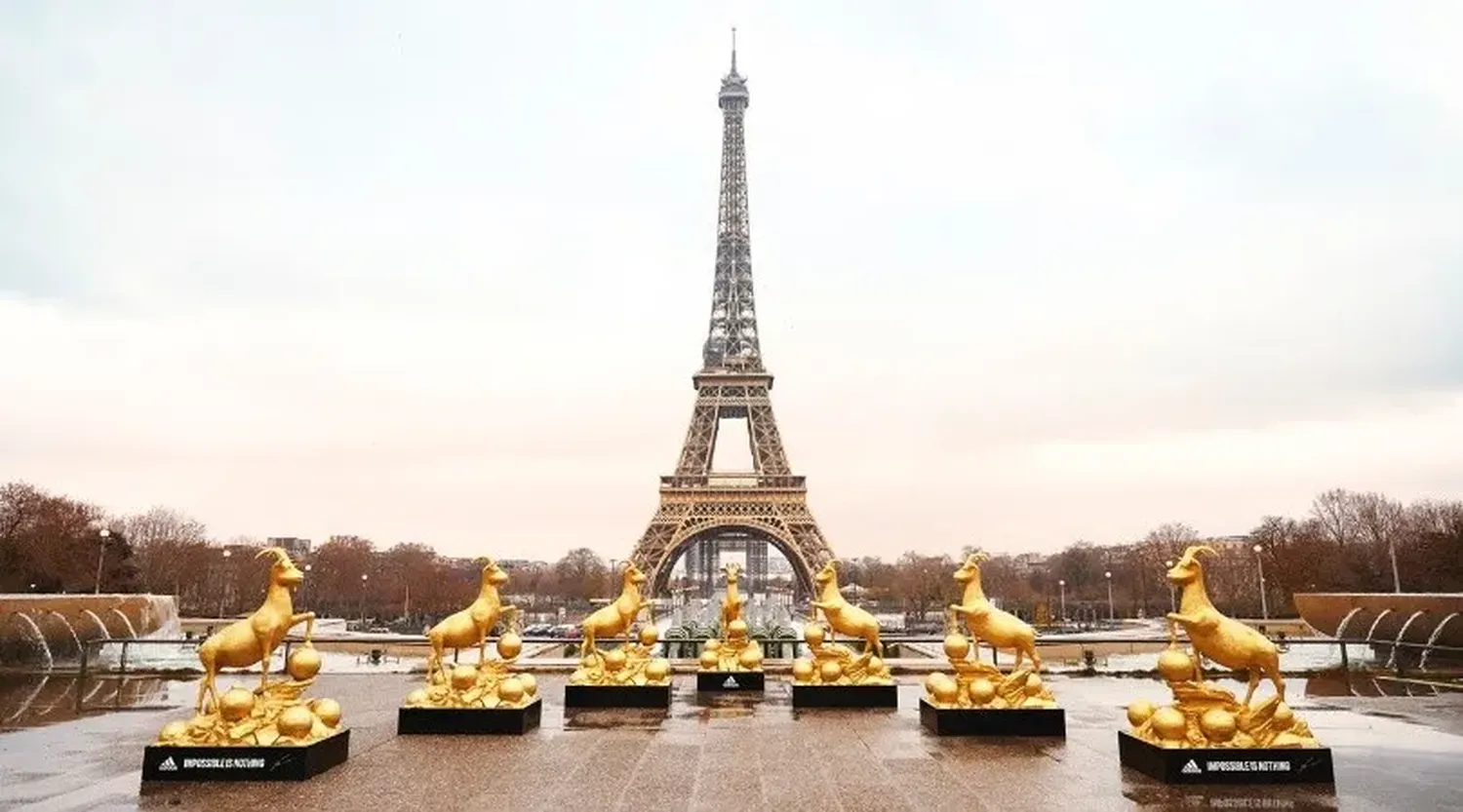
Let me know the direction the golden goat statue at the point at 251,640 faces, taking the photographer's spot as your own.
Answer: facing to the right of the viewer

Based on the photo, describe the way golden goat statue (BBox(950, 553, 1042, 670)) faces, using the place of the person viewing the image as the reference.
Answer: facing to the left of the viewer

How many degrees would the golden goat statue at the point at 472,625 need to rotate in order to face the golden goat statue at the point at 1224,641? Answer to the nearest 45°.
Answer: approximately 45° to its right

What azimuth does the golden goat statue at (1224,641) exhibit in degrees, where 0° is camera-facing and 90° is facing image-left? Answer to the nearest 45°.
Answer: approximately 90°

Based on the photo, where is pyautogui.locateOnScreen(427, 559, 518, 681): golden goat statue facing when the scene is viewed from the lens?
facing to the right of the viewer

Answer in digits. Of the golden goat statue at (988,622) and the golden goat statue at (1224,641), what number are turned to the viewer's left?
2

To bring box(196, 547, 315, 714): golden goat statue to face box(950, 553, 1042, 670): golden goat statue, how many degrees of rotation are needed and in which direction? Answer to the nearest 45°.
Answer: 0° — it already faces it

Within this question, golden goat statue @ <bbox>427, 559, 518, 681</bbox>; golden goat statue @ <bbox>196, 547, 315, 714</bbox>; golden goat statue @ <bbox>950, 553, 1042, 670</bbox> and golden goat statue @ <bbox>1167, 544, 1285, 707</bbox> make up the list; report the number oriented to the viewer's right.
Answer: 2

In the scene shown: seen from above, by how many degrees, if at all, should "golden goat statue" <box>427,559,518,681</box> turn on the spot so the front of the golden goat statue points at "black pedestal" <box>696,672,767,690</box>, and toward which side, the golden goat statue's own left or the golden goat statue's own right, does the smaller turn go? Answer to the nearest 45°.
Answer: approximately 45° to the golden goat statue's own left

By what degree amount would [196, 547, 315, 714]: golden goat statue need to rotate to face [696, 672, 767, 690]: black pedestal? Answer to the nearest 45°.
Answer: approximately 45° to its left

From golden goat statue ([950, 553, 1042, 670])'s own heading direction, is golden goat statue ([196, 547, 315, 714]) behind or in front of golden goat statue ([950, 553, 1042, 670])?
in front

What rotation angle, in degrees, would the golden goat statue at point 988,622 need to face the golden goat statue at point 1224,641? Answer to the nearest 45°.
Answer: approximately 135° to its left

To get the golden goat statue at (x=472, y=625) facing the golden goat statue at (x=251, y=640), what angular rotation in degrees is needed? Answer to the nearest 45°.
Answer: approximately 135° to its right

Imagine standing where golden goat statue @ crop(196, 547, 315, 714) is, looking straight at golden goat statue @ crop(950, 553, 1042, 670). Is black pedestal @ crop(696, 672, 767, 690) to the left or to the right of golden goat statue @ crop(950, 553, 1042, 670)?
left

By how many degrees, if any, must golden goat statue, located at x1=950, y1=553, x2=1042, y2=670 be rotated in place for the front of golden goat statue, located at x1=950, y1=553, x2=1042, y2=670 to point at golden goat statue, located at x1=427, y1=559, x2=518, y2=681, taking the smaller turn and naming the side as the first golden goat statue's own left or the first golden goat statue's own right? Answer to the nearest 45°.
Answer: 0° — it already faces it
